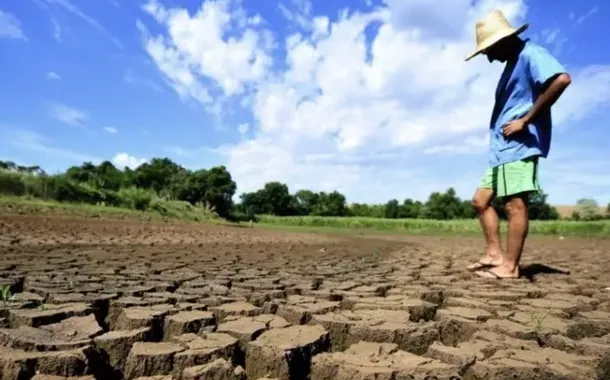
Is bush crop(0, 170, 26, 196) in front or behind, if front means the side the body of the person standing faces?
in front

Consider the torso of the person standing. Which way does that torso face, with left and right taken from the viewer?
facing to the left of the viewer

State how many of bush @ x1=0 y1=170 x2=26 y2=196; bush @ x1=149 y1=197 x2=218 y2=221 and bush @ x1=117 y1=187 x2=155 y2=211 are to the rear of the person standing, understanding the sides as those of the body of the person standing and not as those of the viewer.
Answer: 0

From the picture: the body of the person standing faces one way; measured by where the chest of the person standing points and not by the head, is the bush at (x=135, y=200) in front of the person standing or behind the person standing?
in front

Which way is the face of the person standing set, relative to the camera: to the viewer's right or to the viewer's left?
to the viewer's left
